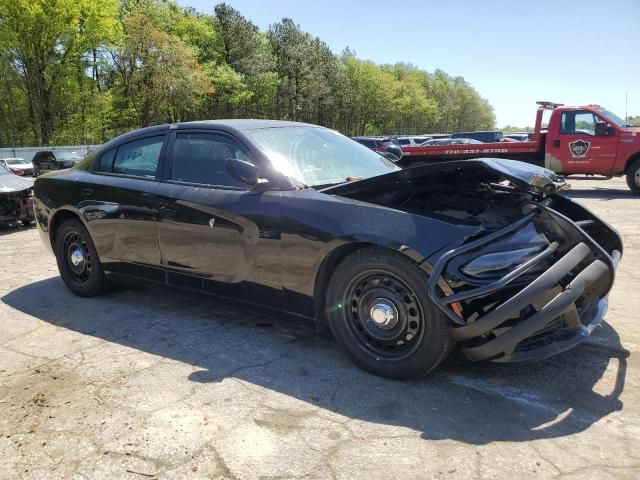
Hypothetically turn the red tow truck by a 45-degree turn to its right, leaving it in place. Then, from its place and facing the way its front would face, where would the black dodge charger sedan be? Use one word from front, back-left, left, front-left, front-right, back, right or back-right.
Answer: front-right

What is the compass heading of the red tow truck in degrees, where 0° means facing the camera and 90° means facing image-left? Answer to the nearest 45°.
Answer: approximately 270°

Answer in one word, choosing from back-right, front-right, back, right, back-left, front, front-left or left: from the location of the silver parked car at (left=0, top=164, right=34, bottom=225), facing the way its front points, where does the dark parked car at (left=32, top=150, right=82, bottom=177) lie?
back-left

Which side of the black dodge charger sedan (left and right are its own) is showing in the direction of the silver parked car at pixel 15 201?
back

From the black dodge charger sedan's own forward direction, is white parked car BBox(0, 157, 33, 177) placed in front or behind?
behind

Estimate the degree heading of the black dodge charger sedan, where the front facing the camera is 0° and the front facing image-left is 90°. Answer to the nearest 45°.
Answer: approximately 315°

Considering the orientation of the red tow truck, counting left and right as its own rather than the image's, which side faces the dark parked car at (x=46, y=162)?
back

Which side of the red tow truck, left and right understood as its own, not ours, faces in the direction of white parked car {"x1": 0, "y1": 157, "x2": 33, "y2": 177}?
back

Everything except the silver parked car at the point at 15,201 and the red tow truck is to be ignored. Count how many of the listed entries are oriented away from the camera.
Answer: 0

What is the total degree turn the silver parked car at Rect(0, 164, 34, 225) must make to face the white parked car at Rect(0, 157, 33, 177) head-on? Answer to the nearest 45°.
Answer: approximately 135° to its left

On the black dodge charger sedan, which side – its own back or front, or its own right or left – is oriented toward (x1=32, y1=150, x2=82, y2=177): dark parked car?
back

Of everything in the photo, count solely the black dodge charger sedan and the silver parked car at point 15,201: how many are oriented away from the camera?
0

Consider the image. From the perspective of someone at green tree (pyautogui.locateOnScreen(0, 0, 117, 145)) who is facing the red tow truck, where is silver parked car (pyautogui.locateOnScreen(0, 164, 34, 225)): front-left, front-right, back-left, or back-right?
front-right

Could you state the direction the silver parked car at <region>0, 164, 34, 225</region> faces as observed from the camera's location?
facing the viewer and to the right of the viewer

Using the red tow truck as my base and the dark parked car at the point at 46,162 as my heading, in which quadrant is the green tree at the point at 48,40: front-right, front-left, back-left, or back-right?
front-right
